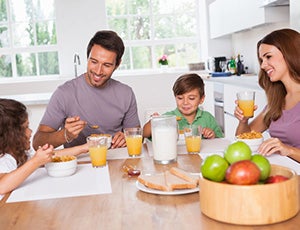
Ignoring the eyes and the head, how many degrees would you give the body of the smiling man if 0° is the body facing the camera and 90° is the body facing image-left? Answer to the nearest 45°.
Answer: approximately 0°

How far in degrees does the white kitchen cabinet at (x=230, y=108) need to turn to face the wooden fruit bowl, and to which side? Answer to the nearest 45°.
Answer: approximately 45° to its left

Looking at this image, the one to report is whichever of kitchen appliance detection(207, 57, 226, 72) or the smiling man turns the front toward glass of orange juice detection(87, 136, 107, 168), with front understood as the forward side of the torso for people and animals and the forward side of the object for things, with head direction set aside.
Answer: the smiling man

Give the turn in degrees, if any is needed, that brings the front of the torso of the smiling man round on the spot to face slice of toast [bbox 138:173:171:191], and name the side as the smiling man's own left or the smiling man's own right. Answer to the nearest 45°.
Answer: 0° — they already face it

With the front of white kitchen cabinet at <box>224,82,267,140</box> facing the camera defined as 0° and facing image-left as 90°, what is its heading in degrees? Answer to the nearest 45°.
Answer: approximately 45°

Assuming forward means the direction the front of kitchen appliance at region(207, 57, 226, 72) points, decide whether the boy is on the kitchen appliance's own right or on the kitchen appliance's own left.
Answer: on the kitchen appliance's own right

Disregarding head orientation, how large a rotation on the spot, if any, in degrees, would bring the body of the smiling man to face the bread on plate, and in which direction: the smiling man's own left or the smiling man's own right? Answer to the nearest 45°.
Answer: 0° — they already face it
